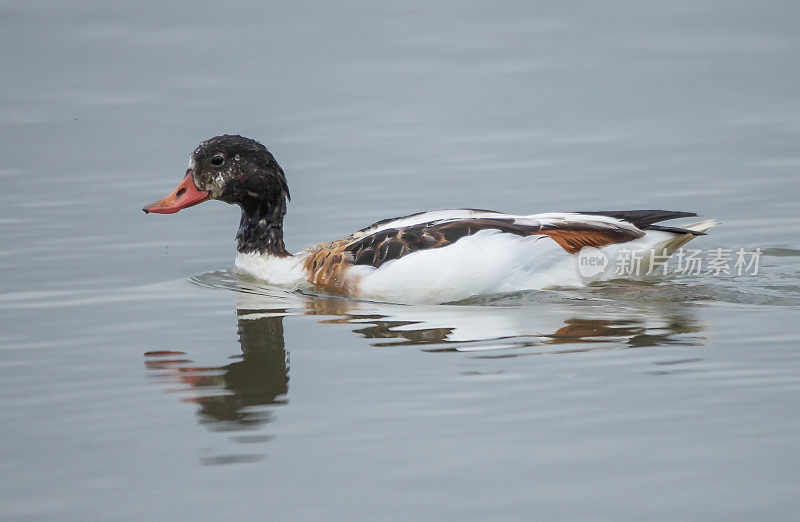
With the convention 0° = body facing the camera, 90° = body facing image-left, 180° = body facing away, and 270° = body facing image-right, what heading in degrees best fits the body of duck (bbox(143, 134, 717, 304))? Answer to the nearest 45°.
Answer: approximately 90°
